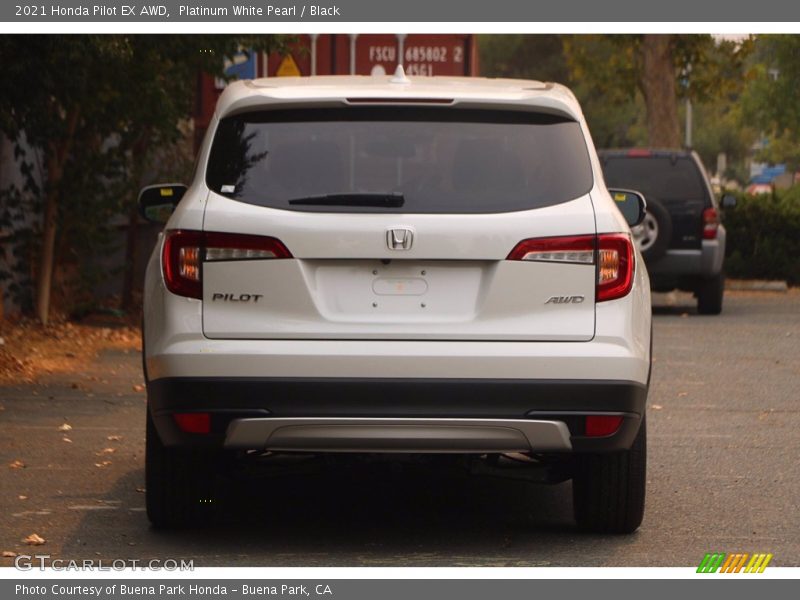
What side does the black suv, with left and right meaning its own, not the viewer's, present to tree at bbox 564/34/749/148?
front

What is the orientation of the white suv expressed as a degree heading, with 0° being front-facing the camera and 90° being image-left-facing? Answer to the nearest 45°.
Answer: approximately 180°

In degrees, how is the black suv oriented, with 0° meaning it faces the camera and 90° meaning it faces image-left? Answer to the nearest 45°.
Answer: approximately 180°

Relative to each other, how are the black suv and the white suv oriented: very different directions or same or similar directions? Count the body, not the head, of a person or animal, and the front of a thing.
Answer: same or similar directions

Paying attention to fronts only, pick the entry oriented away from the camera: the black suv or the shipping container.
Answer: the black suv

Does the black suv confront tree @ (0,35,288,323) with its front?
no

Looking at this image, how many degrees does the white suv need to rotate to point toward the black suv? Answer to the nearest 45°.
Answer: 0° — it already faces it

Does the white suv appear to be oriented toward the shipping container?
yes

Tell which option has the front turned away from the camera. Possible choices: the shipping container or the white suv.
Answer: the white suv

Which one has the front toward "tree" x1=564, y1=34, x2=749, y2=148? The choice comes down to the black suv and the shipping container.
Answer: the black suv
